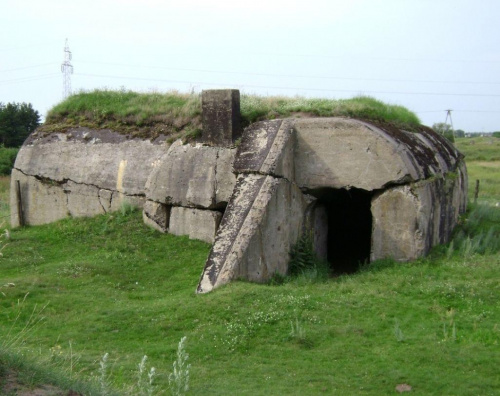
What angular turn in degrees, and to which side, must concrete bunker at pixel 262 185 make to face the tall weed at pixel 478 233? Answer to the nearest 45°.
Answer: approximately 90° to its left

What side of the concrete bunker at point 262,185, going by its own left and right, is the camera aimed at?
front

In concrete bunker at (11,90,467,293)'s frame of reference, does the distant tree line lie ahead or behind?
behind
